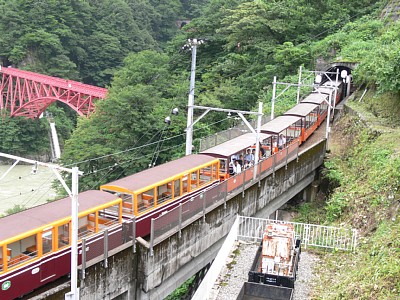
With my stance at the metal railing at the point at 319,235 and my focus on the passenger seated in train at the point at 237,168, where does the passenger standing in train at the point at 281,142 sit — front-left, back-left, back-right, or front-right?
front-right

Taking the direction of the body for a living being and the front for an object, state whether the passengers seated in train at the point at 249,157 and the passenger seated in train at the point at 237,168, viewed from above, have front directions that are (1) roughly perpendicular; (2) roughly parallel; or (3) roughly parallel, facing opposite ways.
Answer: roughly parallel

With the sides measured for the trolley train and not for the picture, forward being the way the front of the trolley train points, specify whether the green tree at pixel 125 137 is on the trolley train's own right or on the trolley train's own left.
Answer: on the trolley train's own left

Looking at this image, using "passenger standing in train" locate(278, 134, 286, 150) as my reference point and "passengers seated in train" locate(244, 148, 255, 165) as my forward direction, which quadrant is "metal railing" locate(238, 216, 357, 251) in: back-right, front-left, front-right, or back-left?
front-left
